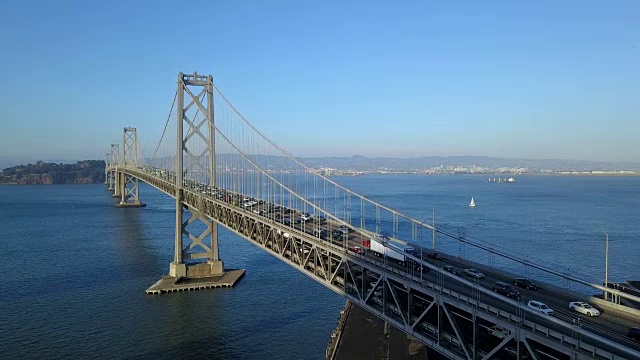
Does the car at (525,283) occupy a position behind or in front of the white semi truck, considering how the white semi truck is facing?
in front

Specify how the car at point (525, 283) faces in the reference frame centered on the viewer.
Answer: facing the viewer and to the right of the viewer

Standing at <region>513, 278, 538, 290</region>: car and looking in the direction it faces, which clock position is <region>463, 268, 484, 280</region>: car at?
<region>463, 268, 484, 280</region>: car is roughly at 5 o'clock from <region>513, 278, 538, 290</region>: car.

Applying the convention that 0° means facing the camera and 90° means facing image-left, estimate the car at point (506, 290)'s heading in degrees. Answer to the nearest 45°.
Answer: approximately 315°

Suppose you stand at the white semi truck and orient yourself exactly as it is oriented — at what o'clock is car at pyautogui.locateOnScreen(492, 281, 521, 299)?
The car is roughly at 12 o'clock from the white semi truck.

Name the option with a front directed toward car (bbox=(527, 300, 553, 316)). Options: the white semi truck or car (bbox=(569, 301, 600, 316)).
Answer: the white semi truck

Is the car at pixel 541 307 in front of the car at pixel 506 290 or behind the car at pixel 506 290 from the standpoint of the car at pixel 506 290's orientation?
in front

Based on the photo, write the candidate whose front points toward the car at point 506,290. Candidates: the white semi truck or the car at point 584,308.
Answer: the white semi truck

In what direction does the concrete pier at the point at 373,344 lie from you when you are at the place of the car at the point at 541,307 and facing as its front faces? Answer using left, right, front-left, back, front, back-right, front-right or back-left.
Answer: back

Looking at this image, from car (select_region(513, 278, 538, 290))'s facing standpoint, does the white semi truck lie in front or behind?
behind

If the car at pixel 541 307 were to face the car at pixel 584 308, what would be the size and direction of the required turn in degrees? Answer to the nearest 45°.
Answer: approximately 90° to its left

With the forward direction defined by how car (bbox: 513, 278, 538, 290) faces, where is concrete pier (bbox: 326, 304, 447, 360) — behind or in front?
behind
